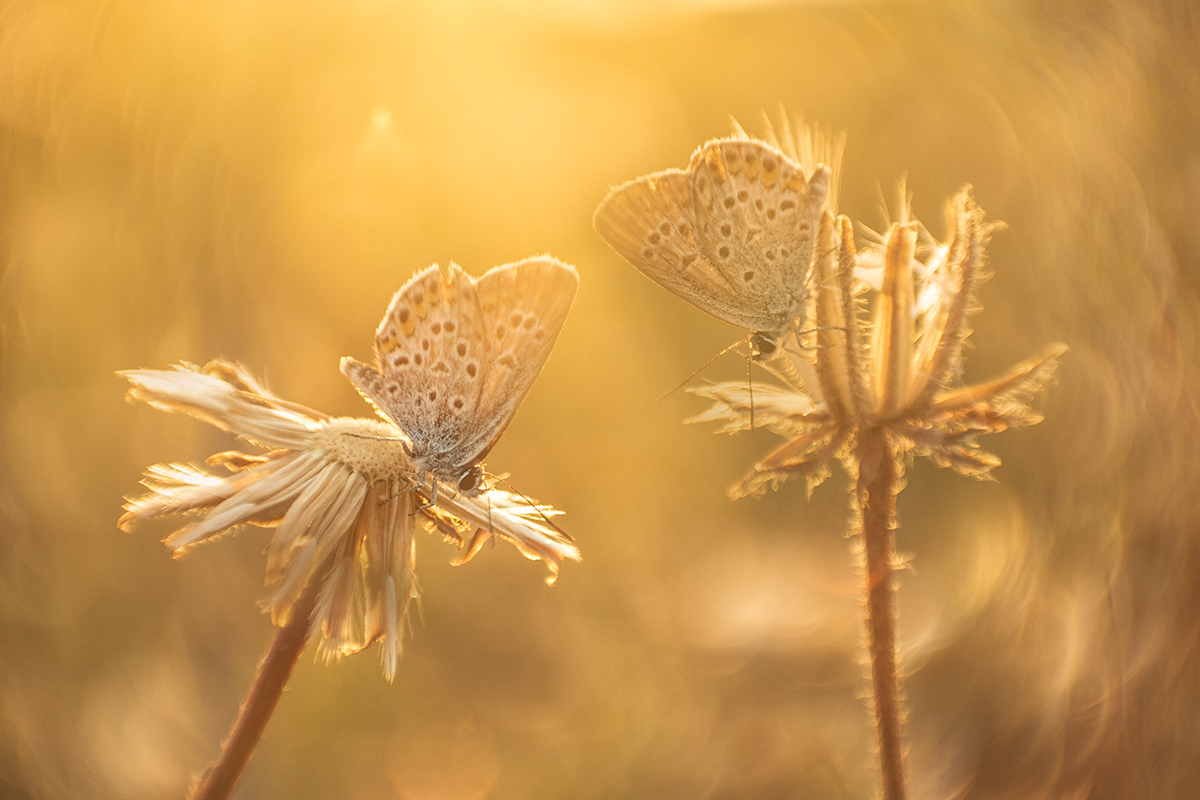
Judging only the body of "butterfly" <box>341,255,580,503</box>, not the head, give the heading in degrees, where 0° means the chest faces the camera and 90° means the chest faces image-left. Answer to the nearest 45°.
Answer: approximately 270°
